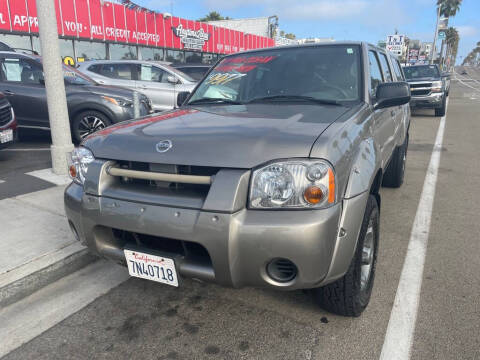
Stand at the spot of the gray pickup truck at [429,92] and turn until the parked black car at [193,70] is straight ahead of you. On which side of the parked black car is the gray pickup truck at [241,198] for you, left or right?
left

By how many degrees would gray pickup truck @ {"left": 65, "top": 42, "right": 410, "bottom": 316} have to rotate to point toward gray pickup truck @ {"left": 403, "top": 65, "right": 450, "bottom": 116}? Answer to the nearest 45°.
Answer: approximately 180°

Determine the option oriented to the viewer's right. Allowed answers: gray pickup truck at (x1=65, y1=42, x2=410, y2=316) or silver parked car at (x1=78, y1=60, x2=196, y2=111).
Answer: the silver parked car

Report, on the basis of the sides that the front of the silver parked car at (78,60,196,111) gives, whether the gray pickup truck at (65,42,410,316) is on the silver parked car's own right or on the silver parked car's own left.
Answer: on the silver parked car's own right

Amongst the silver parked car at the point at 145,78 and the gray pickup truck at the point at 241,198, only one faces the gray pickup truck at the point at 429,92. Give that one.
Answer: the silver parked car

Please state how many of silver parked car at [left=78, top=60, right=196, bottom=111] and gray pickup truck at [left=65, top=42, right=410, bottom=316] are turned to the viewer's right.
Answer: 1

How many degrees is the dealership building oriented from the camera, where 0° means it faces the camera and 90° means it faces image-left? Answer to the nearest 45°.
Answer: approximately 315°

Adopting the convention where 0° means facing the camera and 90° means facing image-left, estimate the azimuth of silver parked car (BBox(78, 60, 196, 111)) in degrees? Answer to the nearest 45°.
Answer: approximately 270°

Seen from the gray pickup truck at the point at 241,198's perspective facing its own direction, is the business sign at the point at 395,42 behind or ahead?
behind

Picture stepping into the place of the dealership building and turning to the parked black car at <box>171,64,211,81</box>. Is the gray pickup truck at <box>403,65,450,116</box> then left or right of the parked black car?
left

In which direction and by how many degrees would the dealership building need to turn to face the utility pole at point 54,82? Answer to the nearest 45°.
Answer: approximately 45° to its right

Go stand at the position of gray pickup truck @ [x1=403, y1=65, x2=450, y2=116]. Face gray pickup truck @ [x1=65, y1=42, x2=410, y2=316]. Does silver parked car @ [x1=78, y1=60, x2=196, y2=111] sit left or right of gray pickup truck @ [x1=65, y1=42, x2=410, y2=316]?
right

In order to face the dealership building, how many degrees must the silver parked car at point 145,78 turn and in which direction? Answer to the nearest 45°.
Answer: approximately 90° to its left

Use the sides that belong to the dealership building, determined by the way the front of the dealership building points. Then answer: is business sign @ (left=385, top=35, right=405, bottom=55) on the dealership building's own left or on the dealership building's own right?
on the dealership building's own left

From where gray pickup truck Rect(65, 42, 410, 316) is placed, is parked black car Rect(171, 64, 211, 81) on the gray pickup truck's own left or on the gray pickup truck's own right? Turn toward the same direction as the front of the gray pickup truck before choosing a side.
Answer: on the gray pickup truck's own right

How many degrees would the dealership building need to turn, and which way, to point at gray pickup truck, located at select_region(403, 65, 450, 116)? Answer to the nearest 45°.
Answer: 0° — it already faces it
